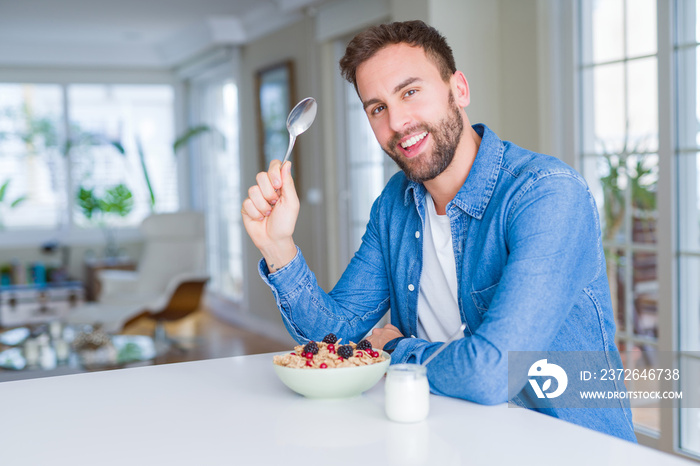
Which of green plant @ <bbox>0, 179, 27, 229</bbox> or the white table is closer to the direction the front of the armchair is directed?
the white table

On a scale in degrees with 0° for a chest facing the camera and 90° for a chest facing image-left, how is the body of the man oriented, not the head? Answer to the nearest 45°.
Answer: approximately 45°

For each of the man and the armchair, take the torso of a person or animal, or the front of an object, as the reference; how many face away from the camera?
0

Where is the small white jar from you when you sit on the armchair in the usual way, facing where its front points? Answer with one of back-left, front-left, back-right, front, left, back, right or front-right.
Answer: front-left

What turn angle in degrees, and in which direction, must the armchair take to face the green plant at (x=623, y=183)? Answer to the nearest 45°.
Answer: approximately 90° to its left

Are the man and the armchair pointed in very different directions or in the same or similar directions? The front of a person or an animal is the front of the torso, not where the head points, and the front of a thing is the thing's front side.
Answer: same or similar directions

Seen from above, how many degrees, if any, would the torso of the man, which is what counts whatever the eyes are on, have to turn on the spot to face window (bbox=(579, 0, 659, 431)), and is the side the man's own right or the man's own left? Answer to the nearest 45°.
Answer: approximately 180°

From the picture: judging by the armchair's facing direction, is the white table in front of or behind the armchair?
in front
